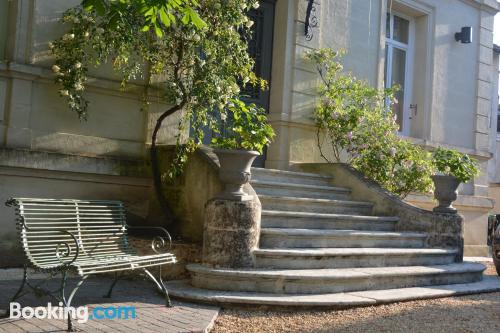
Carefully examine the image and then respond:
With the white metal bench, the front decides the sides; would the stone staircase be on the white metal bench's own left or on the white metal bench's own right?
on the white metal bench's own left

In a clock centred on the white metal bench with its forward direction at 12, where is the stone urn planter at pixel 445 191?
The stone urn planter is roughly at 10 o'clock from the white metal bench.

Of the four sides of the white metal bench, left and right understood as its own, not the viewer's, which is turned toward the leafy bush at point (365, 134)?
left

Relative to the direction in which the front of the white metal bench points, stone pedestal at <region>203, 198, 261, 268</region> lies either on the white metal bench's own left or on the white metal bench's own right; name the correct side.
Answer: on the white metal bench's own left

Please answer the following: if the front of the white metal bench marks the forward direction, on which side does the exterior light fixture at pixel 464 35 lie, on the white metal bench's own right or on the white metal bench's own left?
on the white metal bench's own left

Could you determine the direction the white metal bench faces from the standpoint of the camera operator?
facing the viewer and to the right of the viewer

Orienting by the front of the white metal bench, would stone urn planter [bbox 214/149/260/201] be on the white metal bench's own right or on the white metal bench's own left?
on the white metal bench's own left
